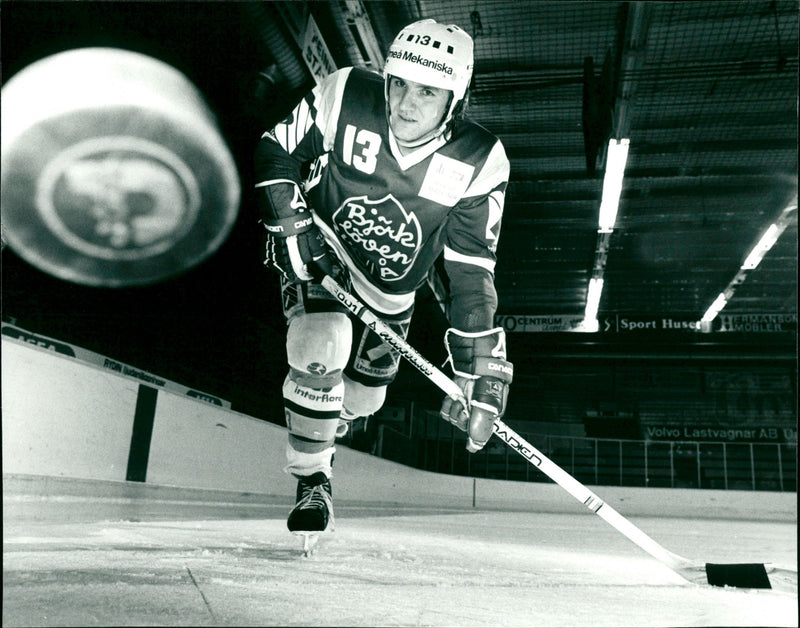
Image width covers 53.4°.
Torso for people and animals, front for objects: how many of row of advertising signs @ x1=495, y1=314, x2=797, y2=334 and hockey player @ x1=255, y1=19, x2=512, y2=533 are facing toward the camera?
2

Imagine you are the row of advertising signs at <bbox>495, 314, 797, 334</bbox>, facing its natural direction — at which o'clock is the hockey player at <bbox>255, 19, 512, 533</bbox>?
The hockey player is roughly at 1 o'clock from the row of advertising signs.

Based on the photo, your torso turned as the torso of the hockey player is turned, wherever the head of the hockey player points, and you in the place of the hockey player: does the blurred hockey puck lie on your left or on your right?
on your right

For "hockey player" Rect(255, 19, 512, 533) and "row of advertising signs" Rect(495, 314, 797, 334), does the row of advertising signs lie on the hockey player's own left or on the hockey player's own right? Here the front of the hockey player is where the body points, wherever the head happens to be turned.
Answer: on the hockey player's own left

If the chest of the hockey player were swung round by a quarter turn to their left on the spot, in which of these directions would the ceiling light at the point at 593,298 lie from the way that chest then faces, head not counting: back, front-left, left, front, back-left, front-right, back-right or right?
front-left

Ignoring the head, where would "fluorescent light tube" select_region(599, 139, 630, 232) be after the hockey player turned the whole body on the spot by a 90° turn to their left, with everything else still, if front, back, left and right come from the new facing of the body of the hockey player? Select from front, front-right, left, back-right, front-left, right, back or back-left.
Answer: front-left

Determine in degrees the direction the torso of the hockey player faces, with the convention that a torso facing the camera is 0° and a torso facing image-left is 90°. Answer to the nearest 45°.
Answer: approximately 0°

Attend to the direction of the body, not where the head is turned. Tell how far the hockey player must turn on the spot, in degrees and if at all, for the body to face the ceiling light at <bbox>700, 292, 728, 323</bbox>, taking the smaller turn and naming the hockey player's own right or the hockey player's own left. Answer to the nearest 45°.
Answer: approximately 135° to the hockey player's own left
